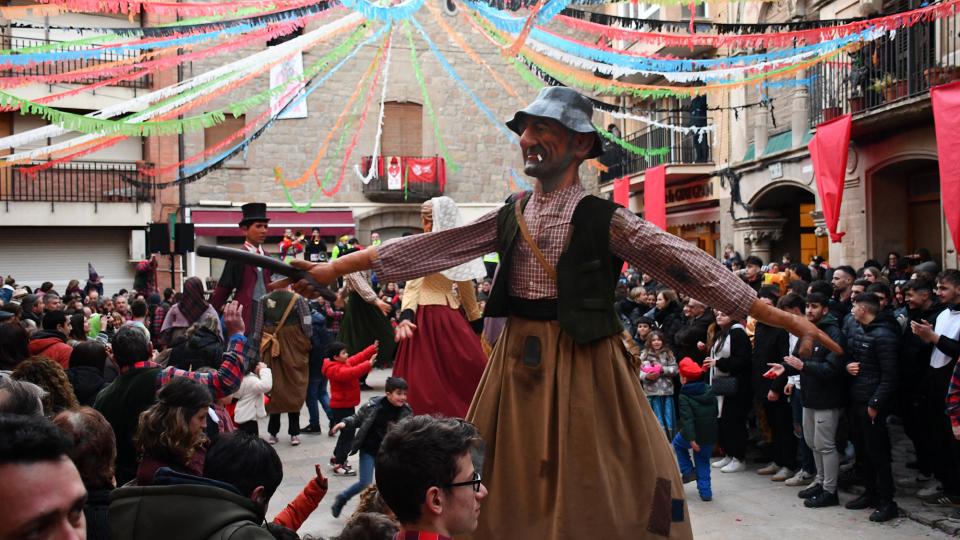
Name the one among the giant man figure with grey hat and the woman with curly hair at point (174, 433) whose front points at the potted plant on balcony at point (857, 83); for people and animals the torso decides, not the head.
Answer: the woman with curly hair

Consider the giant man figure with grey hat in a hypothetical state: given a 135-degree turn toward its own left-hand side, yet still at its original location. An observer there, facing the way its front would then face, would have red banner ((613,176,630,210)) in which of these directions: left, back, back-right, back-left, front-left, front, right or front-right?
left

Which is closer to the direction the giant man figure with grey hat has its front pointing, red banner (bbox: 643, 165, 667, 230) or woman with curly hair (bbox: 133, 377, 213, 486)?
the woman with curly hair

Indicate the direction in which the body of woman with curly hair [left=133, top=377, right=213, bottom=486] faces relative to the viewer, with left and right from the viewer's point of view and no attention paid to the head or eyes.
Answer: facing away from the viewer and to the right of the viewer

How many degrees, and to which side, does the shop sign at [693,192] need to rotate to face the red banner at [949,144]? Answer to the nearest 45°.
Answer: approximately 45° to its left

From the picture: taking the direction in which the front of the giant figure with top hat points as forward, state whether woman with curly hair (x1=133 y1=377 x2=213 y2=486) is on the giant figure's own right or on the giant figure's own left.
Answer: on the giant figure's own right

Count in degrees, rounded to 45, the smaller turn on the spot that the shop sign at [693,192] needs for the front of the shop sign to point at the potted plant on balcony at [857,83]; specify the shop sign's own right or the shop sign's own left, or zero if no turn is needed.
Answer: approximately 45° to the shop sign's own left

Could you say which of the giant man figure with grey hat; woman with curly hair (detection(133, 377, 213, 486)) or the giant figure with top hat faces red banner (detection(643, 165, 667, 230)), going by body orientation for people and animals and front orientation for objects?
the woman with curly hair

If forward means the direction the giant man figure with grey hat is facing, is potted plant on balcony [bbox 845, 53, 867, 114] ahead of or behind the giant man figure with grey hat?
behind

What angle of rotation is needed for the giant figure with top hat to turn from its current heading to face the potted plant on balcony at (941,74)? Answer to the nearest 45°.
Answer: approximately 45° to its left

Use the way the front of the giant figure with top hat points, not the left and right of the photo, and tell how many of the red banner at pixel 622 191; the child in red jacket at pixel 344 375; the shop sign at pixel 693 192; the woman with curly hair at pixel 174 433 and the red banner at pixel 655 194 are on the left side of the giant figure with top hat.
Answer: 3

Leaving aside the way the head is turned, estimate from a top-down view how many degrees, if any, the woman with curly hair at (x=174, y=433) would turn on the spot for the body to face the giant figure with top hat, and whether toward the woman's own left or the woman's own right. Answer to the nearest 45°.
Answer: approximately 45° to the woman's own left
